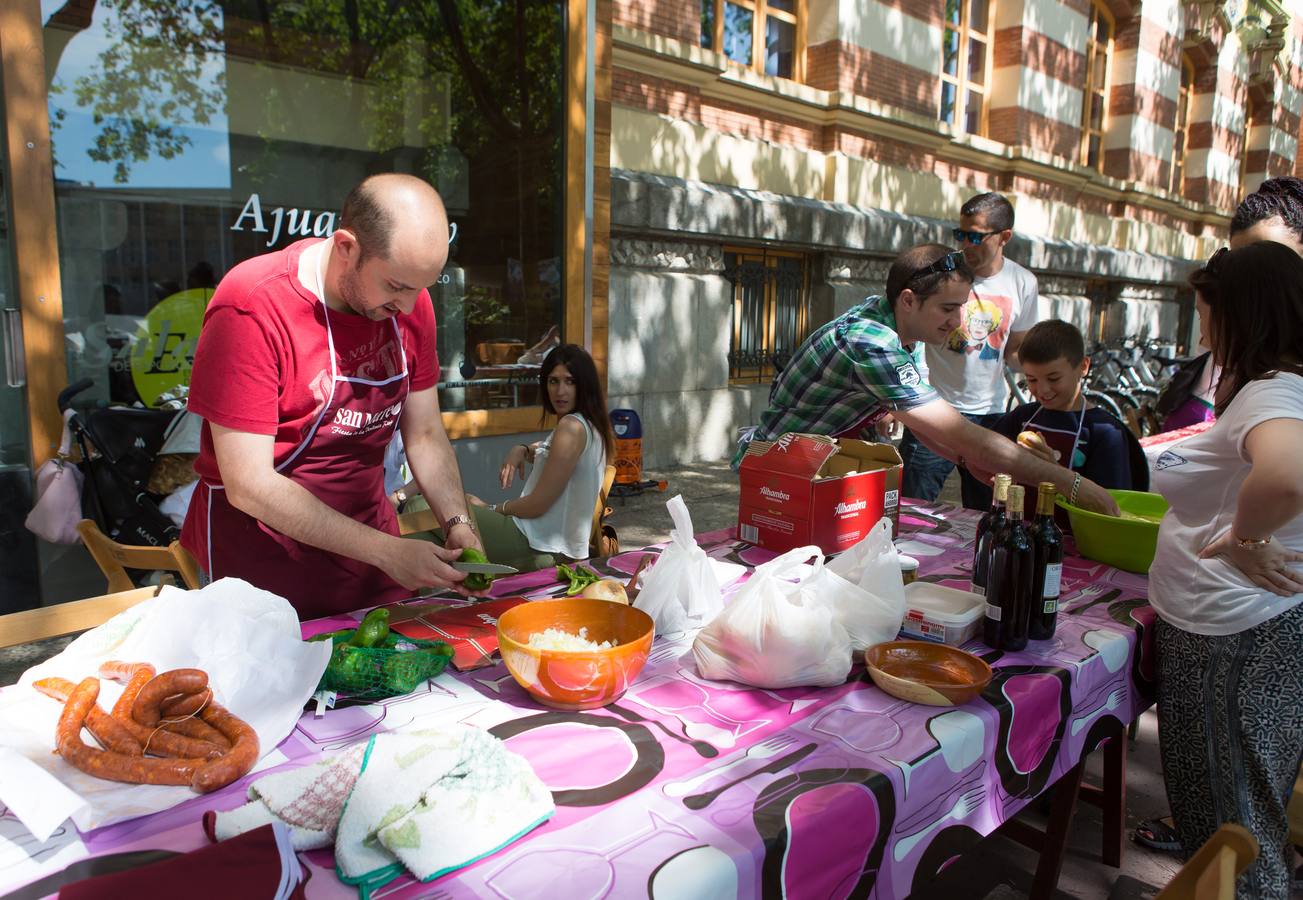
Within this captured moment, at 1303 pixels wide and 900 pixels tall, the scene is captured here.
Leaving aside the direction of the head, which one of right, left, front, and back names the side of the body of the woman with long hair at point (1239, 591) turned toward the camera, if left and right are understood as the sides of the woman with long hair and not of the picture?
left

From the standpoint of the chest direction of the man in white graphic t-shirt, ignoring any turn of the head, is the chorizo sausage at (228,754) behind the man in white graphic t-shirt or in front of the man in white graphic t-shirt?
in front

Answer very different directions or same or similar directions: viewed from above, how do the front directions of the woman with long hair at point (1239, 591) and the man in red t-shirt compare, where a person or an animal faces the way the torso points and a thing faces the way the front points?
very different directions

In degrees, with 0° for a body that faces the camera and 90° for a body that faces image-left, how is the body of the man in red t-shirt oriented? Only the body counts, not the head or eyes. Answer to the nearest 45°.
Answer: approximately 315°

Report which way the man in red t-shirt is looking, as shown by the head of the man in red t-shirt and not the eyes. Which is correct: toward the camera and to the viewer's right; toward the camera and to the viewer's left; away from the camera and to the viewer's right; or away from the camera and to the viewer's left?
toward the camera and to the viewer's right

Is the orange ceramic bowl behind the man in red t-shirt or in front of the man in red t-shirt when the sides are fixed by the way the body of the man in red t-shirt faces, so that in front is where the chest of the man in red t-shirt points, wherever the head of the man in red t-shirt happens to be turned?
in front

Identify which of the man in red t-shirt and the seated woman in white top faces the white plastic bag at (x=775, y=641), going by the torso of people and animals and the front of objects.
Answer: the man in red t-shirt
